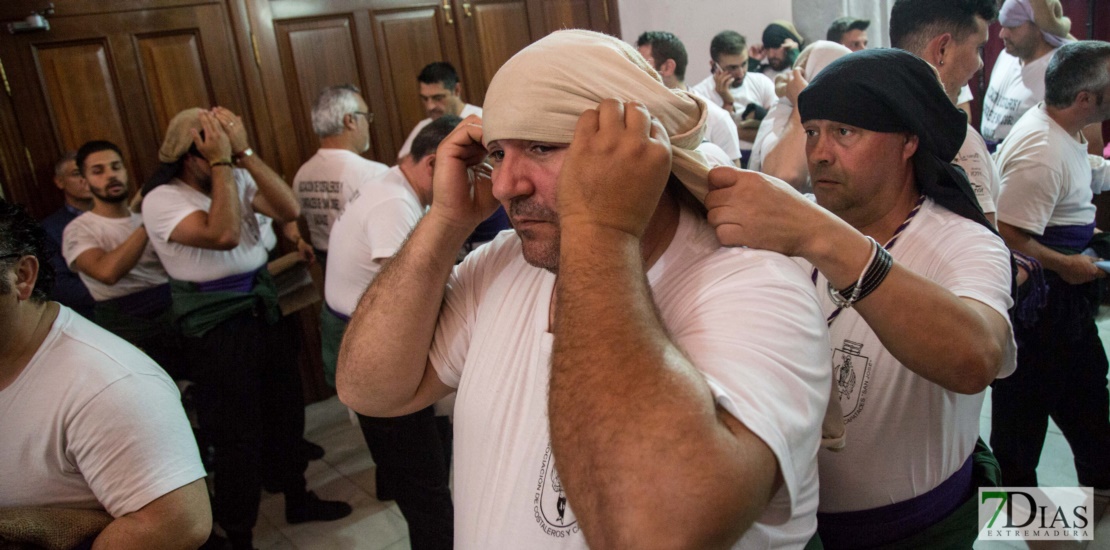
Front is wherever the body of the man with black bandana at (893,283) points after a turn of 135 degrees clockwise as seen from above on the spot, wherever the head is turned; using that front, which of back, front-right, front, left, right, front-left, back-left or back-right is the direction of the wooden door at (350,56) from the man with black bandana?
front-left

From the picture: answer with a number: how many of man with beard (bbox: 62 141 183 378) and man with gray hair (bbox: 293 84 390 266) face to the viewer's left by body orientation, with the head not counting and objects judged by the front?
0

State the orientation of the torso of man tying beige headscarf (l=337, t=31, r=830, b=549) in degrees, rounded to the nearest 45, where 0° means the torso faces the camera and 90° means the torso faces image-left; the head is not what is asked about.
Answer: approximately 45°

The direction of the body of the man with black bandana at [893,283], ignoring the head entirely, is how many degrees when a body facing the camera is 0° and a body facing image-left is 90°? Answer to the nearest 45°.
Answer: approximately 45°

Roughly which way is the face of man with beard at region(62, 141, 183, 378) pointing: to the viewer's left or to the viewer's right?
to the viewer's right

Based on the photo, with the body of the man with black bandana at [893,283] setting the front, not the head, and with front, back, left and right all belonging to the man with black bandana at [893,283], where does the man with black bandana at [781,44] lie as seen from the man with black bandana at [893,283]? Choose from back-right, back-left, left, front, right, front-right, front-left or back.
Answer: back-right

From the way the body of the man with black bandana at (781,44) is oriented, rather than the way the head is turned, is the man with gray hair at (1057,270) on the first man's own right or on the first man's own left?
on the first man's own left
